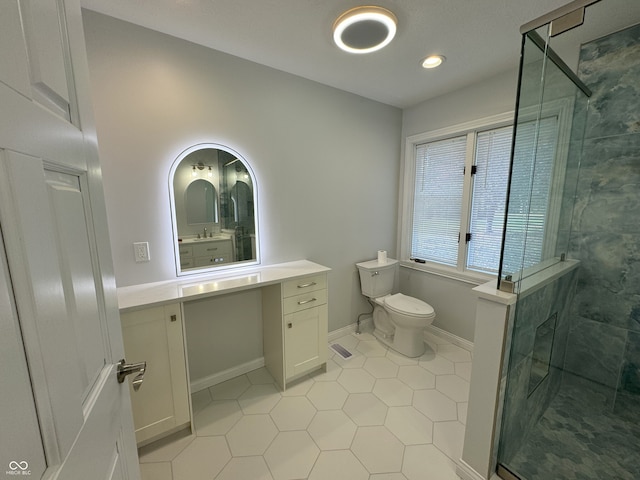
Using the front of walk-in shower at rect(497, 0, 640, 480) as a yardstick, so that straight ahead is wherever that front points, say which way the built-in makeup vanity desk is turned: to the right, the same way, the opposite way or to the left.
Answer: the opposite way

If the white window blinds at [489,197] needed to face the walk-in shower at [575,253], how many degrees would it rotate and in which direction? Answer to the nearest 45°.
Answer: approximately 90° to its left

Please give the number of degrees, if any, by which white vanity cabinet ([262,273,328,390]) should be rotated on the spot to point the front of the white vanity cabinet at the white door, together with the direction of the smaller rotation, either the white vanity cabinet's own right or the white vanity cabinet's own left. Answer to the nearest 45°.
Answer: approximately 45° to the white vanity cabinet's own right

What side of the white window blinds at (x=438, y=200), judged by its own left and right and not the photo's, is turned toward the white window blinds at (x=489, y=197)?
left

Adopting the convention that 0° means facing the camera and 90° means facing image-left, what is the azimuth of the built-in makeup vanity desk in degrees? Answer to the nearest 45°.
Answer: approximately 315°

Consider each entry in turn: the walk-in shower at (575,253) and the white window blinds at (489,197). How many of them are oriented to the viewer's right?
0

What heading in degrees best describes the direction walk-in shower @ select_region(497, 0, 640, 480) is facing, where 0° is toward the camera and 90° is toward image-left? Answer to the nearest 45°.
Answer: approximately 45°

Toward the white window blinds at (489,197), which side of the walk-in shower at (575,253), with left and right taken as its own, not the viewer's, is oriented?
right

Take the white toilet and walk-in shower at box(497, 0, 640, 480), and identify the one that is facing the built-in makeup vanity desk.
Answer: the walk-in shower
